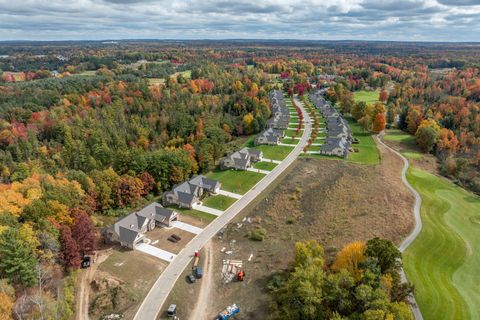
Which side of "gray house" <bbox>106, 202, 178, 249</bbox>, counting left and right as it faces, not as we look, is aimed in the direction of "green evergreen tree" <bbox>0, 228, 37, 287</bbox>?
right

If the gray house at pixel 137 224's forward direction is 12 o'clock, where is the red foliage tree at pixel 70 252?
The red foliage tree is roughly at 3 o'clock from the gray house.

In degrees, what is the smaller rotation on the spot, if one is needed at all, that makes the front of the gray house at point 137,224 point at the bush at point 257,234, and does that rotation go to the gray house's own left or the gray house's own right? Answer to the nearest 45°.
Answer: approximately 45° to the gray house's own left

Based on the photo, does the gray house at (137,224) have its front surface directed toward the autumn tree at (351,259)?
yes

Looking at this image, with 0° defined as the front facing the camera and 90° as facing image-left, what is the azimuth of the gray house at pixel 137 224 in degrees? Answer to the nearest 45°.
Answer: approximately 315°

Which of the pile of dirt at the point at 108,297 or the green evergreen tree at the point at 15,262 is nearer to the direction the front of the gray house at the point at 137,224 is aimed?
the pile of dirt

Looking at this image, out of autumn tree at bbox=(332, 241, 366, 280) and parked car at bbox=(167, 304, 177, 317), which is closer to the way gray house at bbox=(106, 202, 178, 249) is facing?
the autumn tree

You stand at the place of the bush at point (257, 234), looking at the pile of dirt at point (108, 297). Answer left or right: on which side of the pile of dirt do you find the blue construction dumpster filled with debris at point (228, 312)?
left

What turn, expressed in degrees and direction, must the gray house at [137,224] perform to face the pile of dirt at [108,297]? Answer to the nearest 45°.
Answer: approximately 45° to its right
